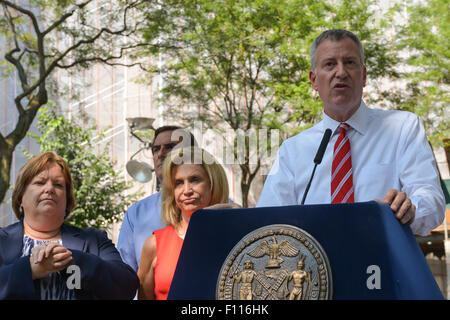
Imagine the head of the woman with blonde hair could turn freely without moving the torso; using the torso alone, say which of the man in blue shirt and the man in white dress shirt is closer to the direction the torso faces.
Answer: the man in white dress shirt

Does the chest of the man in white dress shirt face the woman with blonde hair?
no

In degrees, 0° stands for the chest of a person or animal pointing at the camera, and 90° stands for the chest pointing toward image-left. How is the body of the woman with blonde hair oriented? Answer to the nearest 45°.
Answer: approximately 0°

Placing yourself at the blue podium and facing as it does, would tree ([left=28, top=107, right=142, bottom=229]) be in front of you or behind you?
behind

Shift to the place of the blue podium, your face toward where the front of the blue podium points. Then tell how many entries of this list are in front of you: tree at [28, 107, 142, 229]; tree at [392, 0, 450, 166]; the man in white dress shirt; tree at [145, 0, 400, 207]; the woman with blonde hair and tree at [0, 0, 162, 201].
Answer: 0

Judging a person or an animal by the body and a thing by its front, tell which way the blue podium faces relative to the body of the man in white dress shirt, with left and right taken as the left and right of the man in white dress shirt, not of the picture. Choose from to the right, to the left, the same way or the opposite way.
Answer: the same way

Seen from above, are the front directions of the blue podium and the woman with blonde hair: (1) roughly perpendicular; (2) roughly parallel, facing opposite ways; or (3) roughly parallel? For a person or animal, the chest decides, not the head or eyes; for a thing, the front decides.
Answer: roughly parallel

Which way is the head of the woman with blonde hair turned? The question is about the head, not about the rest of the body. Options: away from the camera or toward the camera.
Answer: toward the camera

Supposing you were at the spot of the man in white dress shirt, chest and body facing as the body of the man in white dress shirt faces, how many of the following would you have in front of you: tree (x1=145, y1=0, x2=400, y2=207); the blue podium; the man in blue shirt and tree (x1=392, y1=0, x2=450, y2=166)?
1

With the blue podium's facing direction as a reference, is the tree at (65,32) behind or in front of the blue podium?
behind

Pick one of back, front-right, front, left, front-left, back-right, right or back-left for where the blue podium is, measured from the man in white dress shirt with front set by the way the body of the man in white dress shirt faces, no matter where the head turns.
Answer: front

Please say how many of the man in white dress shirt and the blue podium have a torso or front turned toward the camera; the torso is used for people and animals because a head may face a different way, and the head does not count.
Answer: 2

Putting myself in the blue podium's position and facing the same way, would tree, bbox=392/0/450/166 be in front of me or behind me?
behind

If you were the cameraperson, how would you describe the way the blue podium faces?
facing the viewer

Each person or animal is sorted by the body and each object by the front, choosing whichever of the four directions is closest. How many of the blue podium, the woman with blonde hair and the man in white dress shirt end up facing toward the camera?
3

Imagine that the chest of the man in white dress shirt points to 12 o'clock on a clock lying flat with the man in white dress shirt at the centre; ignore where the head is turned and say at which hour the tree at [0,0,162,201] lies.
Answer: The tree is roughly at 5 o'clock from the man in white dress shirt.

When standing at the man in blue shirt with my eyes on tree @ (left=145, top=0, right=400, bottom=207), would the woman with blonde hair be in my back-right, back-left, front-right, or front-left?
back-right

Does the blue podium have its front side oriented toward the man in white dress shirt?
no

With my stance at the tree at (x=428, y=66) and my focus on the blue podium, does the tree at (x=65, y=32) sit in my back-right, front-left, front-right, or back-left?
front-right

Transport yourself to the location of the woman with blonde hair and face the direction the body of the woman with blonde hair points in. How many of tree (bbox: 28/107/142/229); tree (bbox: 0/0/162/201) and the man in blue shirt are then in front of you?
0

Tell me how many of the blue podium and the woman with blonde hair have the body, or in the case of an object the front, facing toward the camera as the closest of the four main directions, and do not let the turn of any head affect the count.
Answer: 2
